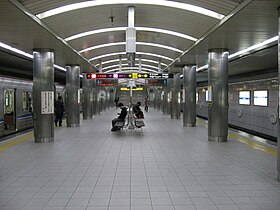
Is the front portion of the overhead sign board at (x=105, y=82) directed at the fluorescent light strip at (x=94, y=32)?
yes

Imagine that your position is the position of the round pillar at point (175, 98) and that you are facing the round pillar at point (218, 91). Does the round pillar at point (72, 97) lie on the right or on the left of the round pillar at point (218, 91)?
right

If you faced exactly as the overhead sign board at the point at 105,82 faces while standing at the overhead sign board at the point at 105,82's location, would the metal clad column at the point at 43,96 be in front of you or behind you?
in front

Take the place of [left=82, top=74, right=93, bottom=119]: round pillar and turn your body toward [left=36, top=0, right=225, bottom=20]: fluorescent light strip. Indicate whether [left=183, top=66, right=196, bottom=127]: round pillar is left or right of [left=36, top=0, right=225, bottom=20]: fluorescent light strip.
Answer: left

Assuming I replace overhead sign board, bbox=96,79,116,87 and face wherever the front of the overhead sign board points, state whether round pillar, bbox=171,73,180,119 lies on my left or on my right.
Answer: on my left

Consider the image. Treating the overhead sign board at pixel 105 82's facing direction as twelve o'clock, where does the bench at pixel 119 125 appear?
The bench is roughly at 12 o'clock from the overhead sign board.

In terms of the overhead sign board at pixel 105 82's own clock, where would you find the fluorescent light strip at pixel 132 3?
The fluorescent light strip is roughly at 12 o'clock from the overhead sign board.

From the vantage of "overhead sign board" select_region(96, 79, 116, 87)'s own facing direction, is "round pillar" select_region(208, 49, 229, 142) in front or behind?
in front

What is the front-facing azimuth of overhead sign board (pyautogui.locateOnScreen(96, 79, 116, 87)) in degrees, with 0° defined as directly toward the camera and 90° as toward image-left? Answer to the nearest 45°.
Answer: approximately 0°

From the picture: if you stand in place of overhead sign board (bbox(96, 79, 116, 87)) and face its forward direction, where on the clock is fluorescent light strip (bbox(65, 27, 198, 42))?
The fluorescent light strip is roughly at 12 o'clock from the overhead sign board.
